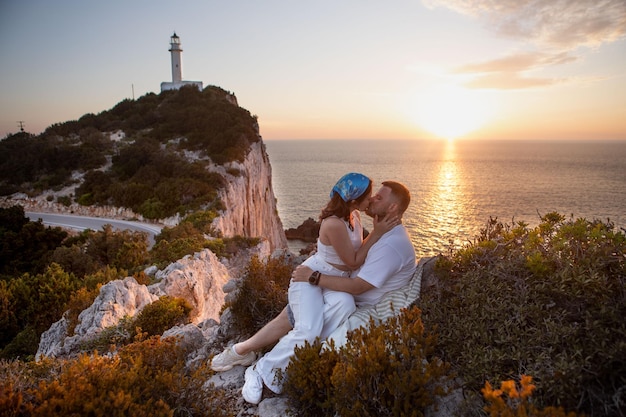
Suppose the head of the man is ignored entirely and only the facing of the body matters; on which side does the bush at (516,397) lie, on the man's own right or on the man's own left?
on the man's own left

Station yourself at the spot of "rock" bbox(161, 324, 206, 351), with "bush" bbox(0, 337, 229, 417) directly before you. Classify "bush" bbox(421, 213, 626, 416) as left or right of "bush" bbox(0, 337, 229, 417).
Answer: left

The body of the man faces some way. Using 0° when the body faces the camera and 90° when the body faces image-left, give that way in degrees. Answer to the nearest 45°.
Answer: approximately 90°

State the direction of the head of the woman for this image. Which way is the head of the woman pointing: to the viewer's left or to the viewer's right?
to the viewer's right

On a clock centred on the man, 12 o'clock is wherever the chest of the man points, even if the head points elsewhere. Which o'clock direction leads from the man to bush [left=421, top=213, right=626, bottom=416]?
The bush is roughly at 7 o'clock from the man.
